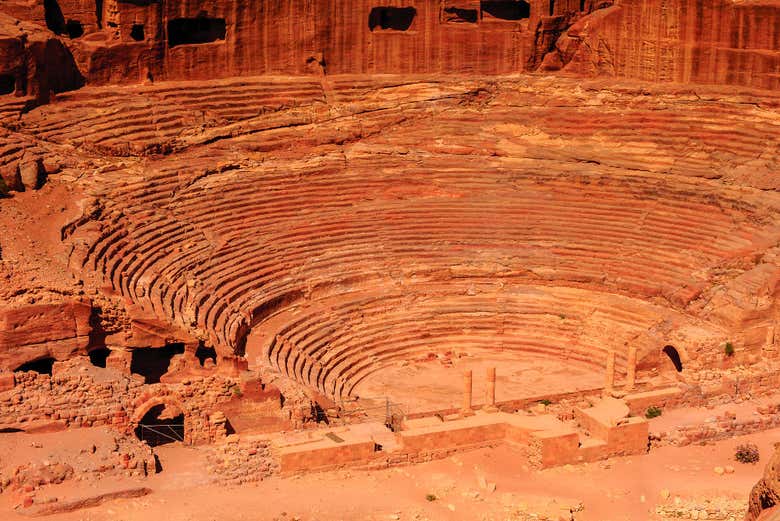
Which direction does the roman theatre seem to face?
toward the camera

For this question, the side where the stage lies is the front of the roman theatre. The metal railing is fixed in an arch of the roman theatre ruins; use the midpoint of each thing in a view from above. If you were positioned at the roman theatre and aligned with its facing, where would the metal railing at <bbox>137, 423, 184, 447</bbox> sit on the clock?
The metal railing is roughly at 1 o'clock from the roman theatre.

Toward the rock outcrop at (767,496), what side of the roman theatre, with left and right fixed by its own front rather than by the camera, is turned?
front

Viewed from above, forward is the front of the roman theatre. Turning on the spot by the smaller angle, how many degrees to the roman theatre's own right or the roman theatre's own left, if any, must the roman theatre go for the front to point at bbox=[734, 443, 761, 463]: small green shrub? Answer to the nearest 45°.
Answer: approximately 45° to the roman theatre's own left
